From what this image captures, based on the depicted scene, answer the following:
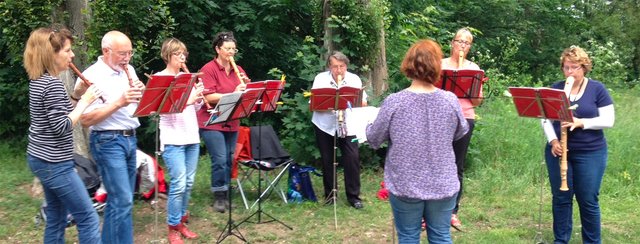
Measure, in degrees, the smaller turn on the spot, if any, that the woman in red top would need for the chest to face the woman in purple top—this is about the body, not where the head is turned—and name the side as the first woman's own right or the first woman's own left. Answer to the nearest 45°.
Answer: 0° — they already face them

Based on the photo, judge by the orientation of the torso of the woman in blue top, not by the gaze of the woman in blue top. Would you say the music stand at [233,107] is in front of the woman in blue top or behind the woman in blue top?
in front

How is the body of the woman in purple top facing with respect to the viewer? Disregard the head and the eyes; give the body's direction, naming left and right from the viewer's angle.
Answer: facing away from the viewer

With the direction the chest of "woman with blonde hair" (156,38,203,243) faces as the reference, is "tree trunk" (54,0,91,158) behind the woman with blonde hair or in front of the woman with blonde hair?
behind

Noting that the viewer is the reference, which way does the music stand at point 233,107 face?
facing away from the viewer and to the left of the viewer

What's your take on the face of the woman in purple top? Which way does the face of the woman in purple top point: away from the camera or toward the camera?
away from the camera

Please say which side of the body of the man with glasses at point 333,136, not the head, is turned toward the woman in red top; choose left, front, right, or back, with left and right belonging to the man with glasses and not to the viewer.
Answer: right

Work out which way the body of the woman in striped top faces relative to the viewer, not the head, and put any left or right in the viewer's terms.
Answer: facing to the right of the viewer

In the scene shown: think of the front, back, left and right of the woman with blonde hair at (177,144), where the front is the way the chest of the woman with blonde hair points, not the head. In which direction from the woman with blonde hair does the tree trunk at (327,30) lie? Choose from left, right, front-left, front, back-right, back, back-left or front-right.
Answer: left

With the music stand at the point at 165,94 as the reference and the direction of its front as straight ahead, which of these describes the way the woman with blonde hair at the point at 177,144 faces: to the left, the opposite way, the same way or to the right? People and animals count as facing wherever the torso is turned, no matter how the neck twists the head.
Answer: the opposite way

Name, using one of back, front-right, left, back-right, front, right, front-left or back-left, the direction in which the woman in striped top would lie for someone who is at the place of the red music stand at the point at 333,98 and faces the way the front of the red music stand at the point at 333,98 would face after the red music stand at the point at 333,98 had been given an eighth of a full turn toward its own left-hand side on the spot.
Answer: left

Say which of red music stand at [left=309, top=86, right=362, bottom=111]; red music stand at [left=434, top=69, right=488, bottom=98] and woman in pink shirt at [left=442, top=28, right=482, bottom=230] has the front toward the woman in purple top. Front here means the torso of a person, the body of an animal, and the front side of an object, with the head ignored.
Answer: the woman in pink shirt

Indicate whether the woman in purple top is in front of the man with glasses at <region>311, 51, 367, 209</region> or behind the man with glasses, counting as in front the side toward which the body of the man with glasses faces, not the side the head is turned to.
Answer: in front

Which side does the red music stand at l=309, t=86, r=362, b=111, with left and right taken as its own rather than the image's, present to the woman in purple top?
back
